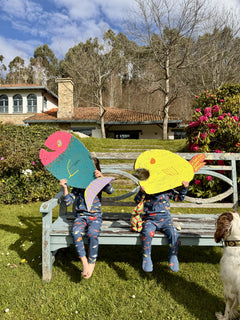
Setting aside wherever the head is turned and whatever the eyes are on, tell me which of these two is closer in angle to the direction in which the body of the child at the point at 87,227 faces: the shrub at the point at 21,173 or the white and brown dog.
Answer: the white and brown dog

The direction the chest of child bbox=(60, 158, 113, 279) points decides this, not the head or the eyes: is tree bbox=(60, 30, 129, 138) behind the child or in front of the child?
behind

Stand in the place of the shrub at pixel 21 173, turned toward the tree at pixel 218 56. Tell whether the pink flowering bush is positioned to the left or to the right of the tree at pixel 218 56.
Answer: right

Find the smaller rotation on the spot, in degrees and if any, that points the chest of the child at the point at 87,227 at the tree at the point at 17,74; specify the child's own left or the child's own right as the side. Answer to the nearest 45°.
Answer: approximately 180°

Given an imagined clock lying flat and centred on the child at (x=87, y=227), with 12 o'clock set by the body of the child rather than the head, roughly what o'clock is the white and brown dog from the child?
The white and brown dog is roughly at 10 o'clock from the child.

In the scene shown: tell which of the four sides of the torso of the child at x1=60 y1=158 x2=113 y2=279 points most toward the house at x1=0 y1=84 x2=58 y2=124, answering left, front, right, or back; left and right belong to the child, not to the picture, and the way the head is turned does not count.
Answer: back

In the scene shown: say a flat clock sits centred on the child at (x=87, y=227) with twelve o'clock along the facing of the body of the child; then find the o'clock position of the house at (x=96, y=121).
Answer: The house is roughly at 6 o'clock from the child.

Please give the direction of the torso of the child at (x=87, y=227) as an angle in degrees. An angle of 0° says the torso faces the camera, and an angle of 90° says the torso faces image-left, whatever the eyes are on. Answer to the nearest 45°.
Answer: approximately 0°
